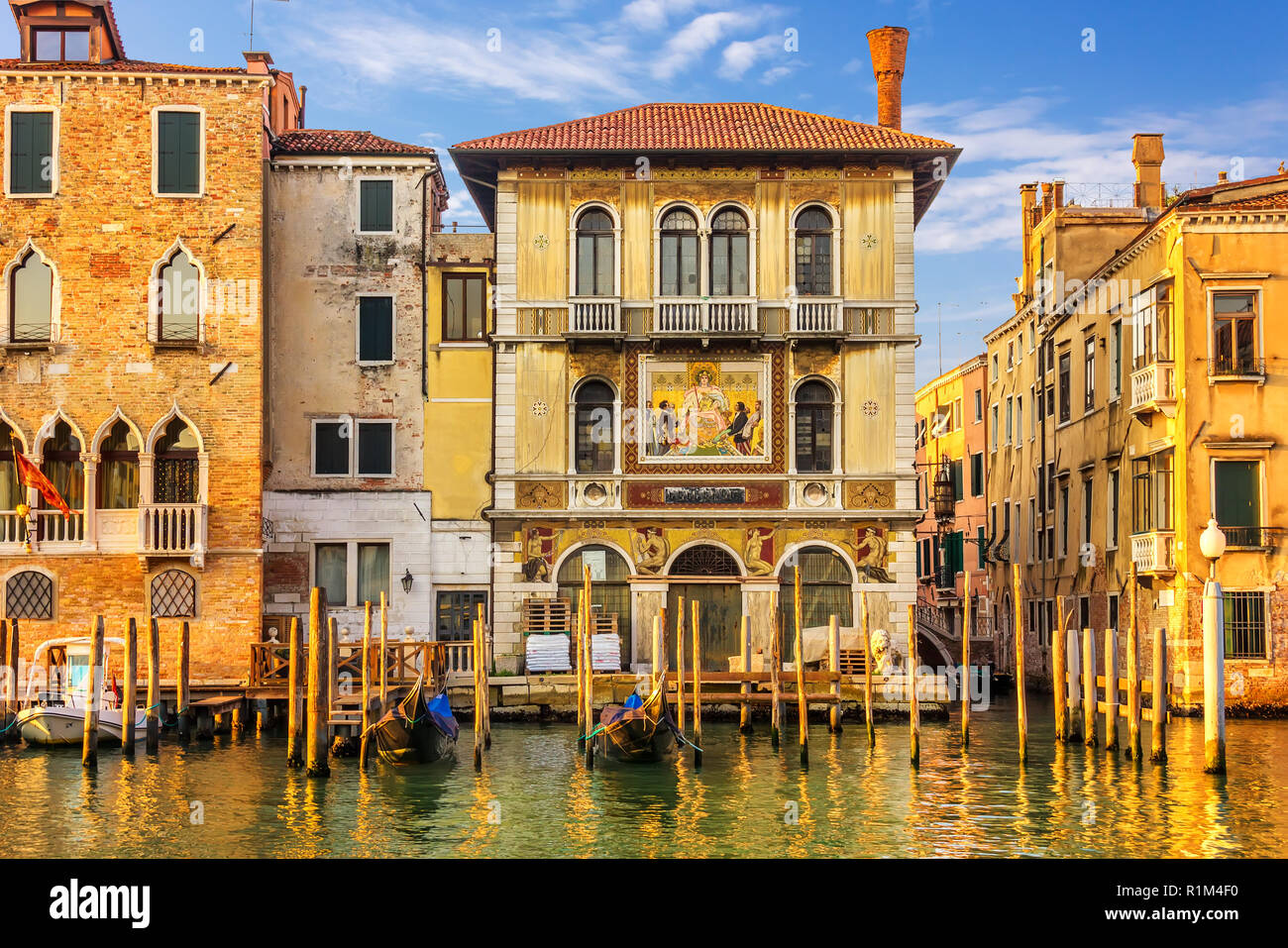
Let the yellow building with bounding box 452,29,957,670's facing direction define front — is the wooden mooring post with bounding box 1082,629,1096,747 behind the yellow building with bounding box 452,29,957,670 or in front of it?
in front

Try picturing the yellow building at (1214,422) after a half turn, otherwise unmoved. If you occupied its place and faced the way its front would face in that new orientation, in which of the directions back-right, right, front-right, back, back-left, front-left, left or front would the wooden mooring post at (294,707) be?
back-left

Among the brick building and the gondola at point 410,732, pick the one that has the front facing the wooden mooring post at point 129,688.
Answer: the brick building

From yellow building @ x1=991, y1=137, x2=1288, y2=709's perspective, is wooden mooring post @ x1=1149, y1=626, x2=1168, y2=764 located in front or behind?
in front

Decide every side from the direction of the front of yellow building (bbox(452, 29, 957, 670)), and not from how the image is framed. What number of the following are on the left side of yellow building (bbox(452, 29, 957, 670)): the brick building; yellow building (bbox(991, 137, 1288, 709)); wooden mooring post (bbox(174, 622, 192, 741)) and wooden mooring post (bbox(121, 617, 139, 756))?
1

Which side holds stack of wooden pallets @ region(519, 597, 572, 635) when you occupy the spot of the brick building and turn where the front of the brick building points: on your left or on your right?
on your left

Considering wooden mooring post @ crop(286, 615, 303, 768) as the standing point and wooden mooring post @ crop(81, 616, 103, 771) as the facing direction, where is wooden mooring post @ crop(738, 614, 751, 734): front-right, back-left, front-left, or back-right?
back-right
